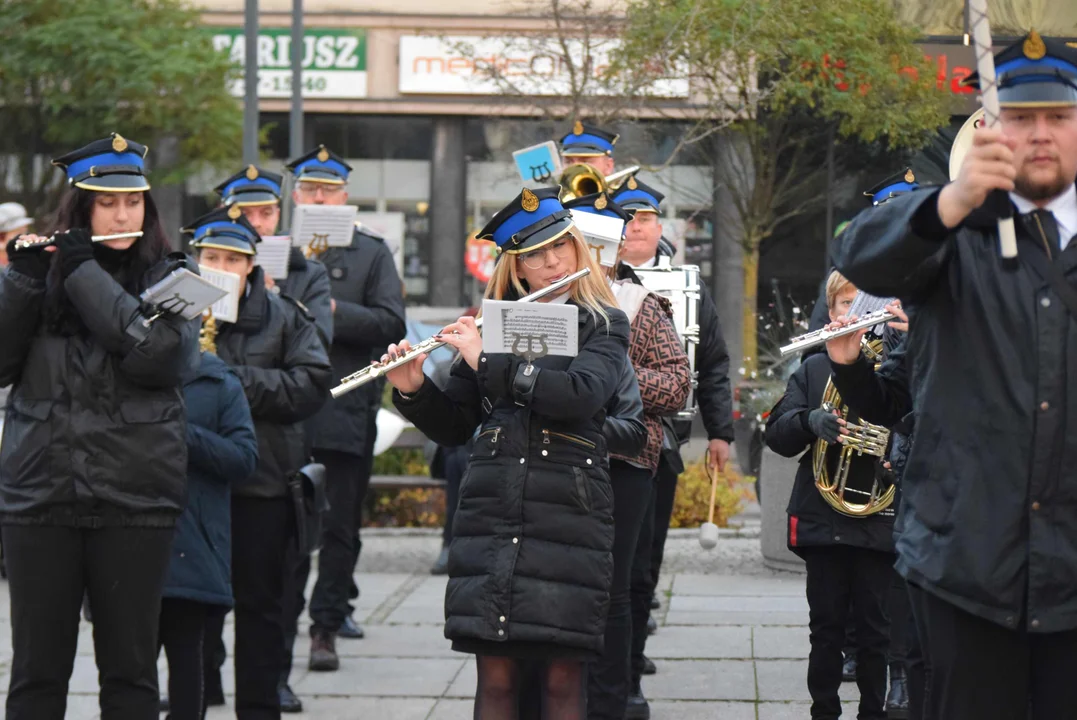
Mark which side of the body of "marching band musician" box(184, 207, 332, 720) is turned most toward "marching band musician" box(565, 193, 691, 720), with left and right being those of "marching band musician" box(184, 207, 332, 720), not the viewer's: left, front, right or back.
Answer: left

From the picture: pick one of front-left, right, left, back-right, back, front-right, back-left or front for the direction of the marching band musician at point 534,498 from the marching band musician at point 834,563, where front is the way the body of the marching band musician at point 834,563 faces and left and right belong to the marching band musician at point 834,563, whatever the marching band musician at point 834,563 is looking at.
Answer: front-right

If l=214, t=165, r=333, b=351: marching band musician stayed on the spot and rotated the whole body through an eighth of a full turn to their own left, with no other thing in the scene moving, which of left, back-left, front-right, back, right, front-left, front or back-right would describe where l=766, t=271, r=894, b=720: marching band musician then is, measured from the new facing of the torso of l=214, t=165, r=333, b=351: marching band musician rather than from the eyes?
front-left

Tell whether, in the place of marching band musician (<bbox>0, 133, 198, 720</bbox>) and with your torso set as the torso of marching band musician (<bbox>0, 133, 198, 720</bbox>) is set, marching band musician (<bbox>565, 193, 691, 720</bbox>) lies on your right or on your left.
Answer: on your left

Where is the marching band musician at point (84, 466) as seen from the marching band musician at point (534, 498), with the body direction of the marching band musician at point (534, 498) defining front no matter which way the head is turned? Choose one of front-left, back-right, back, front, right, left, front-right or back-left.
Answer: right

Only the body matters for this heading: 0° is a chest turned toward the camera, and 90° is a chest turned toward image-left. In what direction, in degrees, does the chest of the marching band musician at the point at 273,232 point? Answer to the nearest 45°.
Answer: approximately 45°

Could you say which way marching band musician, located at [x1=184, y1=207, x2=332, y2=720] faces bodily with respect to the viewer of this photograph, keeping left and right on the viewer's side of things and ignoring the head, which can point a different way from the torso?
facing the viewer and to the left of the viewer
